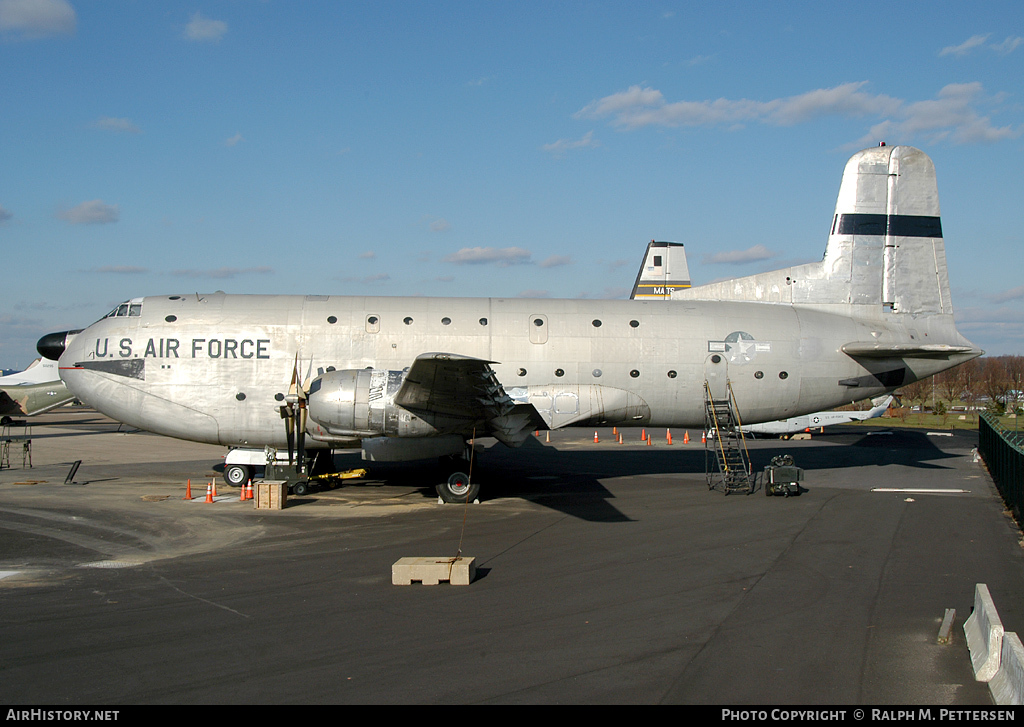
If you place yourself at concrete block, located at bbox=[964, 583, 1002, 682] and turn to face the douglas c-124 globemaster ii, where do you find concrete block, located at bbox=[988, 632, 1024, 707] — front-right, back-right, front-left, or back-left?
back-left

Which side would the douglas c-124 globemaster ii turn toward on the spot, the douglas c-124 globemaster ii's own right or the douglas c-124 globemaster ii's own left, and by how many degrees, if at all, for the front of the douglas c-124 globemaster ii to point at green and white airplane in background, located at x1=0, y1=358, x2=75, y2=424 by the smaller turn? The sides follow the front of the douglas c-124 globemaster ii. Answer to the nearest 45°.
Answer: approximately 45° to the douglas c-124 globemaster ii's own right

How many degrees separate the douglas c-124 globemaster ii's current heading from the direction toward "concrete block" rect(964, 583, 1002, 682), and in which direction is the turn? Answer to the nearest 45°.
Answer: approximately 90° to its left

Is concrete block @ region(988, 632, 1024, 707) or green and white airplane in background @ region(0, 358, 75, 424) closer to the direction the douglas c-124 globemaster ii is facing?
the green and white airplane in background

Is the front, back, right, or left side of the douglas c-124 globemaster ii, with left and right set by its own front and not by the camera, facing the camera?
left

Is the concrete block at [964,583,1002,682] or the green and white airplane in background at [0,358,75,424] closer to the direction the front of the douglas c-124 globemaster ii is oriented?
the green and white airplane in background

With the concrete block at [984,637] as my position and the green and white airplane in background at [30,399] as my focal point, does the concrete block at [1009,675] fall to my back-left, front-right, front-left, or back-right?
back-left

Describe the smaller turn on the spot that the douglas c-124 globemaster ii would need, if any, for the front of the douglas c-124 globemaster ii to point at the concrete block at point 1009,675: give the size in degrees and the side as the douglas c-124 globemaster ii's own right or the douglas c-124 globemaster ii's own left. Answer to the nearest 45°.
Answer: approximately 90° to the douglas c-124 globemaster ii's own left
